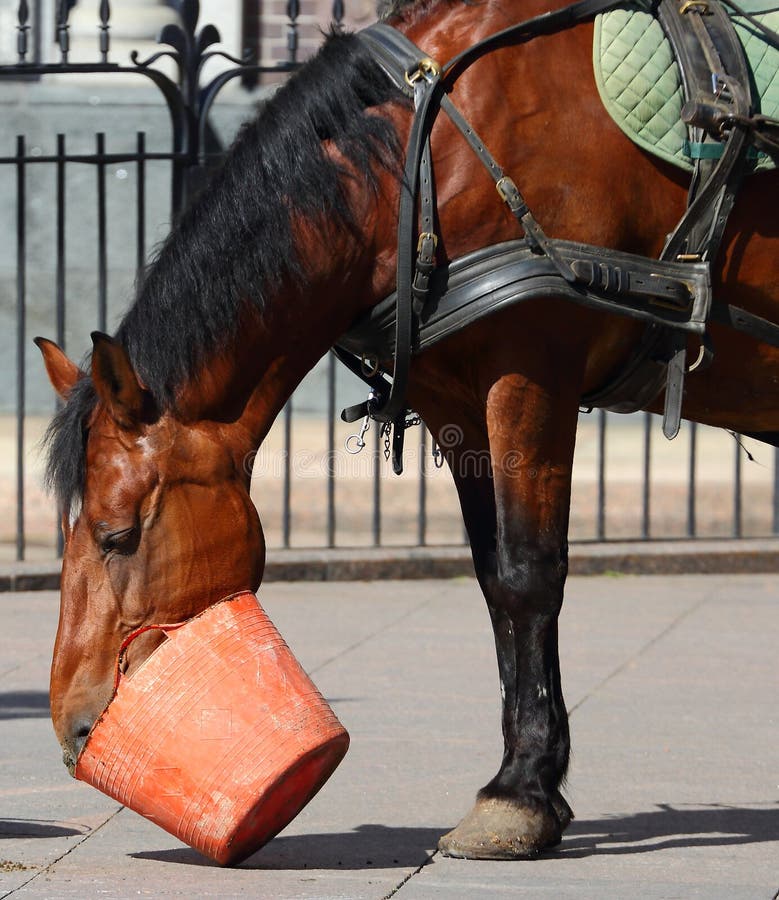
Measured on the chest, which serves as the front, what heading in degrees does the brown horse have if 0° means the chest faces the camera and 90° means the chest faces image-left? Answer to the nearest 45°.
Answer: approximately 90°

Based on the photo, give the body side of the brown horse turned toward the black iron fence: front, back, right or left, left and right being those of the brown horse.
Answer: right
